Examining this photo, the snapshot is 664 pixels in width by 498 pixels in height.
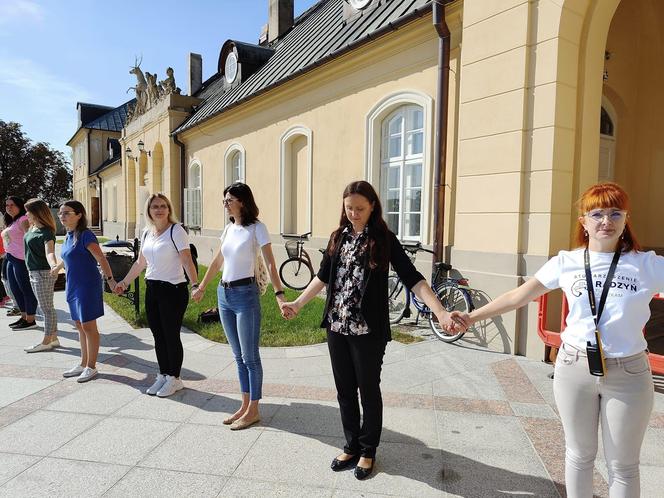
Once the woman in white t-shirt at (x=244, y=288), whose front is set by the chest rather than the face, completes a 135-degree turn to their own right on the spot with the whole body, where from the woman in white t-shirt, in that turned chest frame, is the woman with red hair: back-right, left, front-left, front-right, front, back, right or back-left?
back-right

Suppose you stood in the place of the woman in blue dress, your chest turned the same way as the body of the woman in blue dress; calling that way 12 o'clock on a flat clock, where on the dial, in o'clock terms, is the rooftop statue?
The rooftop statue is roughly at 5 o'clock from the woman in blue dress.

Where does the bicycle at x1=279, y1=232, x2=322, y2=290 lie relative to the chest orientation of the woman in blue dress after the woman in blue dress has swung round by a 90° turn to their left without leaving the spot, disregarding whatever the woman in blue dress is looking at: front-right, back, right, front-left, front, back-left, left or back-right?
left

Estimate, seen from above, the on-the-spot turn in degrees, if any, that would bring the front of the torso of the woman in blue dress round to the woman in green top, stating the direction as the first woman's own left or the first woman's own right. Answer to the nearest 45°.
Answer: approximately 135° to the first woman's own right

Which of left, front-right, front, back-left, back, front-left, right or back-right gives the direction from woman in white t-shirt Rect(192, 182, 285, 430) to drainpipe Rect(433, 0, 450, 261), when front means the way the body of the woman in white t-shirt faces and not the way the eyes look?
back
